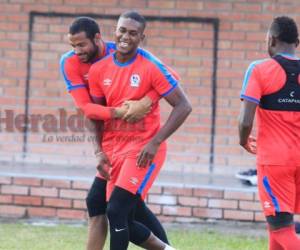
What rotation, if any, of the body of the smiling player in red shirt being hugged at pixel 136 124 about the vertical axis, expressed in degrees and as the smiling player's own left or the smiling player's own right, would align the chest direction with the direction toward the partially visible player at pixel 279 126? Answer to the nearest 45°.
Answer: approximately 90° to the smiling player's own left

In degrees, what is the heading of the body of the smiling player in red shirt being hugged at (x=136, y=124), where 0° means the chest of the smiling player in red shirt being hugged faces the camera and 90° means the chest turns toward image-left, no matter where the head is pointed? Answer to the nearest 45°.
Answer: approximately 45°
